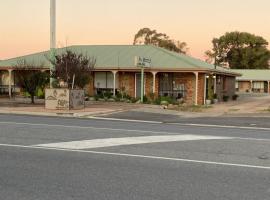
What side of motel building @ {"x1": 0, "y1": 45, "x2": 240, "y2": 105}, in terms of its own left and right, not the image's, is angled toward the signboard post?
front

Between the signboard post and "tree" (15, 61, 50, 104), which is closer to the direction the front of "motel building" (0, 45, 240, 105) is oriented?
the signboard post

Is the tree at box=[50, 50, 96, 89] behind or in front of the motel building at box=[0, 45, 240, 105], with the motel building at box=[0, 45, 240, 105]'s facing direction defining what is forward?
in front

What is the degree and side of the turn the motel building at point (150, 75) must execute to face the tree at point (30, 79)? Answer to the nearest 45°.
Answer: approximately 45° to its right

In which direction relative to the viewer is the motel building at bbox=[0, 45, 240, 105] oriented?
toward the camera
